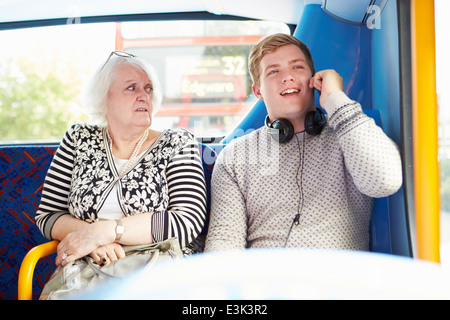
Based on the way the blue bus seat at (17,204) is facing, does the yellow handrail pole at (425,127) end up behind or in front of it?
in front

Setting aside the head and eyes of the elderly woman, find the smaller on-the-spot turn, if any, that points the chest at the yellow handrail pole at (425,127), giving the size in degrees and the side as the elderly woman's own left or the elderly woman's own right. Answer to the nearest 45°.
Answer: approximately 45° to the elderly woman's own left

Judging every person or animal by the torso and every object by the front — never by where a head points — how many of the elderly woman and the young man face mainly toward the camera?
2

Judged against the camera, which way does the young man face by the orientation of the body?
toward the camera

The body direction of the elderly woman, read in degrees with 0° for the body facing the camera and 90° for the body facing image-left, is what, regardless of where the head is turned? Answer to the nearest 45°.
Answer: approximately 0°

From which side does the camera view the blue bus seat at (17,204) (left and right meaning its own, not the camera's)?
front

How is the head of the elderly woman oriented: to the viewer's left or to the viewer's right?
to the viewer's right

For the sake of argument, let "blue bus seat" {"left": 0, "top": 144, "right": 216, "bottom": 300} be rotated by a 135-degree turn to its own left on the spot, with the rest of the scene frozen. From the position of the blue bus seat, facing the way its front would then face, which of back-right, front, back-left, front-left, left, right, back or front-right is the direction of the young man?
right
